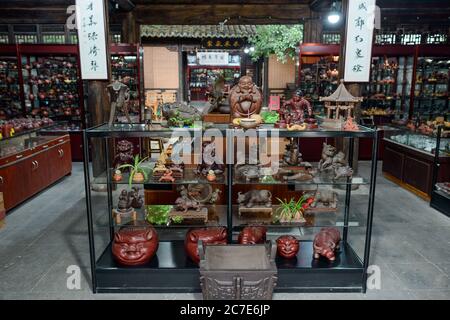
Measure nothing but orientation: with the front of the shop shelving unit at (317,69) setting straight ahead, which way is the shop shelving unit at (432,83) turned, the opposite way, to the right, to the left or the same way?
the same way

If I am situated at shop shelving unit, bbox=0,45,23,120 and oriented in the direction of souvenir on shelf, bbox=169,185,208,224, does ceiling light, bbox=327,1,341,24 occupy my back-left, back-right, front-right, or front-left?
front-left

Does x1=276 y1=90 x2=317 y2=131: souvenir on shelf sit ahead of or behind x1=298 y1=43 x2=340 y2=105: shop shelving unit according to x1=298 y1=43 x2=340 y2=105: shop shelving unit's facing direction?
ahead

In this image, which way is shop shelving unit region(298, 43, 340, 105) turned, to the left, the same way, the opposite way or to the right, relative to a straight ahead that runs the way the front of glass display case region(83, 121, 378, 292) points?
the same way

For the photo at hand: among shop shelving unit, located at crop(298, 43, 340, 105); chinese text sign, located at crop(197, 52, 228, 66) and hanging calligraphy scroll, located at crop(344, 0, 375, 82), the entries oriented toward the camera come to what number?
3

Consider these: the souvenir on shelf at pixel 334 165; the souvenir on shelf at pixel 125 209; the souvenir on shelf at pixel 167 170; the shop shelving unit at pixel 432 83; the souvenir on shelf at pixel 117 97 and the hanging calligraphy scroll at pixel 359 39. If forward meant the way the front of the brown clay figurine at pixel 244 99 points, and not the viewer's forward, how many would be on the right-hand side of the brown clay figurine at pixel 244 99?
3

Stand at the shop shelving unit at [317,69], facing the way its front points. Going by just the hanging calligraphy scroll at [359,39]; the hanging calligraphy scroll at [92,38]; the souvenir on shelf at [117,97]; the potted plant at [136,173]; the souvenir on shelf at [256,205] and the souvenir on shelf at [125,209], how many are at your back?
0

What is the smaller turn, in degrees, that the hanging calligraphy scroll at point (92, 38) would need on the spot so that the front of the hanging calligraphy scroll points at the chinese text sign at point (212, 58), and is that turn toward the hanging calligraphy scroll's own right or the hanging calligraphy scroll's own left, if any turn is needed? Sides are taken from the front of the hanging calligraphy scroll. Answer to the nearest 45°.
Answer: approximately 135° to the hanging calligraphy scroll's own left

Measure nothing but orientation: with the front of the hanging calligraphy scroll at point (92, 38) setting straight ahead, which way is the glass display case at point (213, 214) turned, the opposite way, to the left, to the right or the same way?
the same way

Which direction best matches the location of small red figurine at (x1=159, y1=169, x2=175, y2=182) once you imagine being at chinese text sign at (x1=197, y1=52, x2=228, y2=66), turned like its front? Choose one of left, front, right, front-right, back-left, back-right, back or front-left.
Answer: front

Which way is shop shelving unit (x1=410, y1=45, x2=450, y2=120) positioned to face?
toward the camera

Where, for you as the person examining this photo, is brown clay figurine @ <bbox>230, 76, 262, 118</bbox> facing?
facing the viewer

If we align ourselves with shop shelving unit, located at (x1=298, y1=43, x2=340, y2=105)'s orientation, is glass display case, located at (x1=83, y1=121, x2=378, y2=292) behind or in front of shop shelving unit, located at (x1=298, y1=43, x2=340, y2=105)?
in front

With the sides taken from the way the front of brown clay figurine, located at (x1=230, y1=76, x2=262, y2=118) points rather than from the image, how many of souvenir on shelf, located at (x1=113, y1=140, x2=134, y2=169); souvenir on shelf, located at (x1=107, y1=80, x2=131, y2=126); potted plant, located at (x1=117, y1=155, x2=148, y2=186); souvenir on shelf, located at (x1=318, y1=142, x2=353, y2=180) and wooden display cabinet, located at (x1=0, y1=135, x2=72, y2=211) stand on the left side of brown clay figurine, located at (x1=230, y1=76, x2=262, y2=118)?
1

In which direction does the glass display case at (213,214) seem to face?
toward the camera
